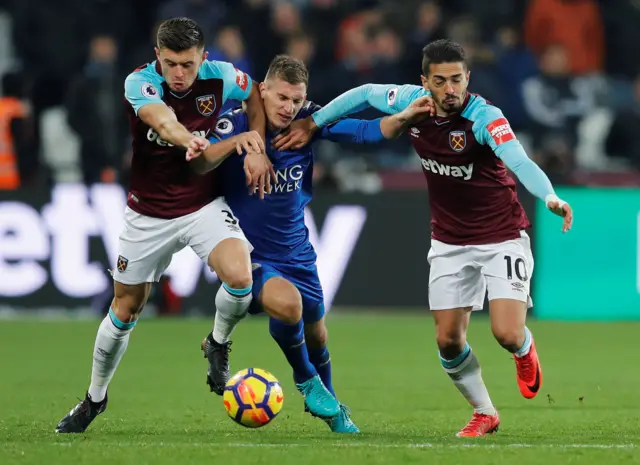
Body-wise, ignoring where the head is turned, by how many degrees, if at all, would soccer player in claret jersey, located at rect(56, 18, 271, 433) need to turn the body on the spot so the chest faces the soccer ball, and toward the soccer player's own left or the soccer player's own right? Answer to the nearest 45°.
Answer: approximately 45° to the soccer player's own left

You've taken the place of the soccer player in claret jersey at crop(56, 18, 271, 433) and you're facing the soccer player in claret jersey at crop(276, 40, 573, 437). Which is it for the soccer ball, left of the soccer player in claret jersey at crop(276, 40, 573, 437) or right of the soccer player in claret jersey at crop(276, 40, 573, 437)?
right

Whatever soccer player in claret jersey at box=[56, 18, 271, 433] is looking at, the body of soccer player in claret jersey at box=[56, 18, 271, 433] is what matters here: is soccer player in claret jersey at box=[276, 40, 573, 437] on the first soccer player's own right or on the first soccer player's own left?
on the first soccer player's own left

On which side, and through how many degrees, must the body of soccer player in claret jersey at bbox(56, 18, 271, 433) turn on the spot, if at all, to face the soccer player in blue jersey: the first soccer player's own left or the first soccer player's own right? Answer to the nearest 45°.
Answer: approximately 90° to the first soccer player's own left

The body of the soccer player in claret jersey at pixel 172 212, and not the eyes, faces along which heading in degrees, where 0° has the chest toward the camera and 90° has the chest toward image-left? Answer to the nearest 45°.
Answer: approximately 0°

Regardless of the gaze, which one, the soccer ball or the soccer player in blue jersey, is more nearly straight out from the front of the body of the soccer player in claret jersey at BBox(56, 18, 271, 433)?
the soccer ball
